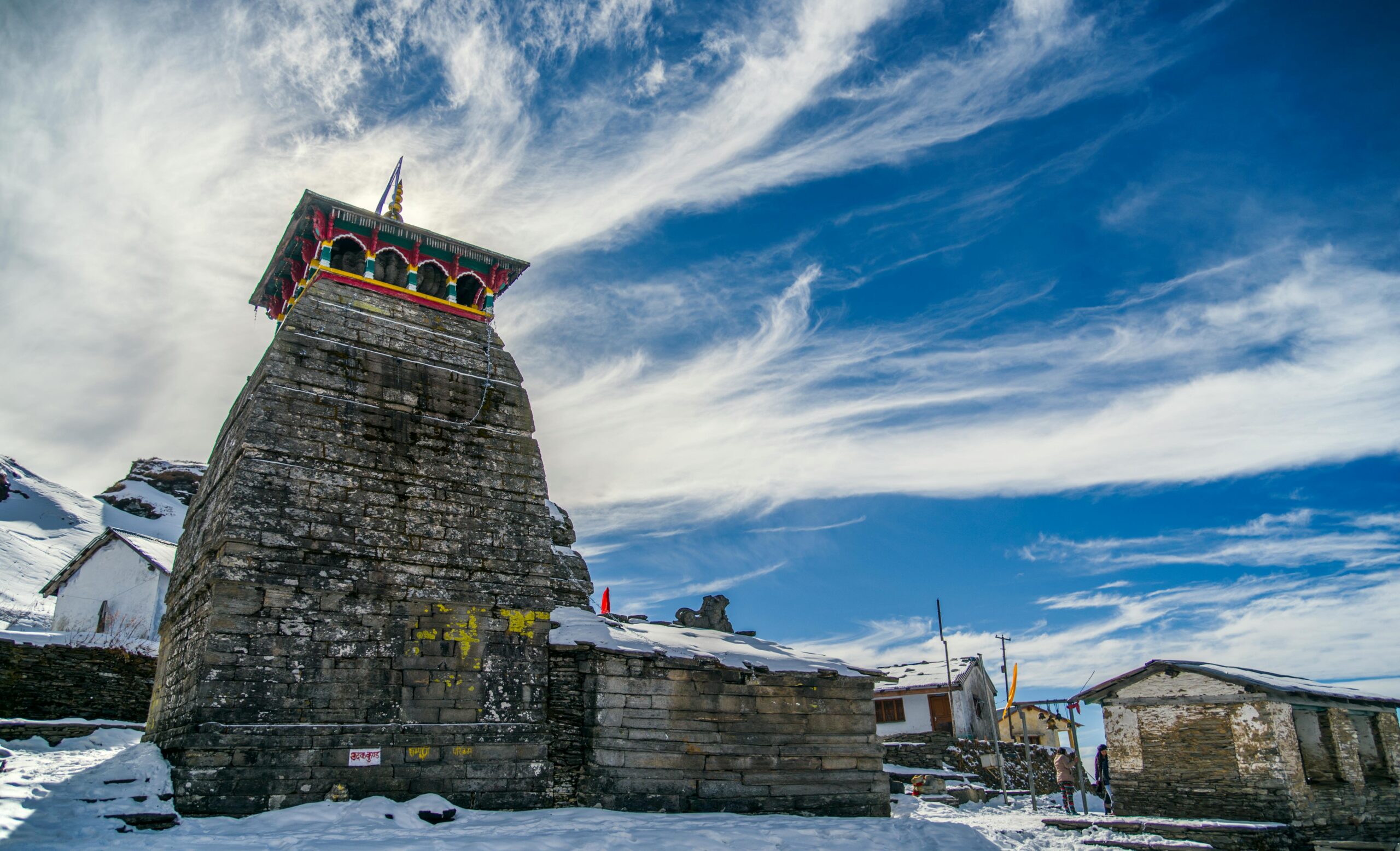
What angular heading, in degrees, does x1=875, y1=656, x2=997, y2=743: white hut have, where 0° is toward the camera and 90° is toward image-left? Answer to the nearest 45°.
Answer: approximately 45°

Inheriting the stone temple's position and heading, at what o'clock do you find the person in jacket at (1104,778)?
The person in jacket is roughly at 11 o'clock from the stone temple.

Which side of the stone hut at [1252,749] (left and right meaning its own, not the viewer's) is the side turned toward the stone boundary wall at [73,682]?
right

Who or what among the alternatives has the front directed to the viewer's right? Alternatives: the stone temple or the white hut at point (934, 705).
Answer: the stone temple

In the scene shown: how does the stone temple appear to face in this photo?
to the viewer's right

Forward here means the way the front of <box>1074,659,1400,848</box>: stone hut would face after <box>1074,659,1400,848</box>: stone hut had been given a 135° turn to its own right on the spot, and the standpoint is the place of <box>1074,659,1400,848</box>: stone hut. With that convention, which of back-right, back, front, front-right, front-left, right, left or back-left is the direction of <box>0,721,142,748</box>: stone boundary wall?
front-left

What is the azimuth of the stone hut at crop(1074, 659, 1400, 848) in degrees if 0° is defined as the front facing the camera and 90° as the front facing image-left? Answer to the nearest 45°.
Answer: approximately 315°

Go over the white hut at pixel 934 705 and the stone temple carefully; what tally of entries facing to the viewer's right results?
1

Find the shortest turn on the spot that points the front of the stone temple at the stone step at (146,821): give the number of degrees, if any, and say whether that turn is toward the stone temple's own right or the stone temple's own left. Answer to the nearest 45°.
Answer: approximately 135° to the stone temple's own right
